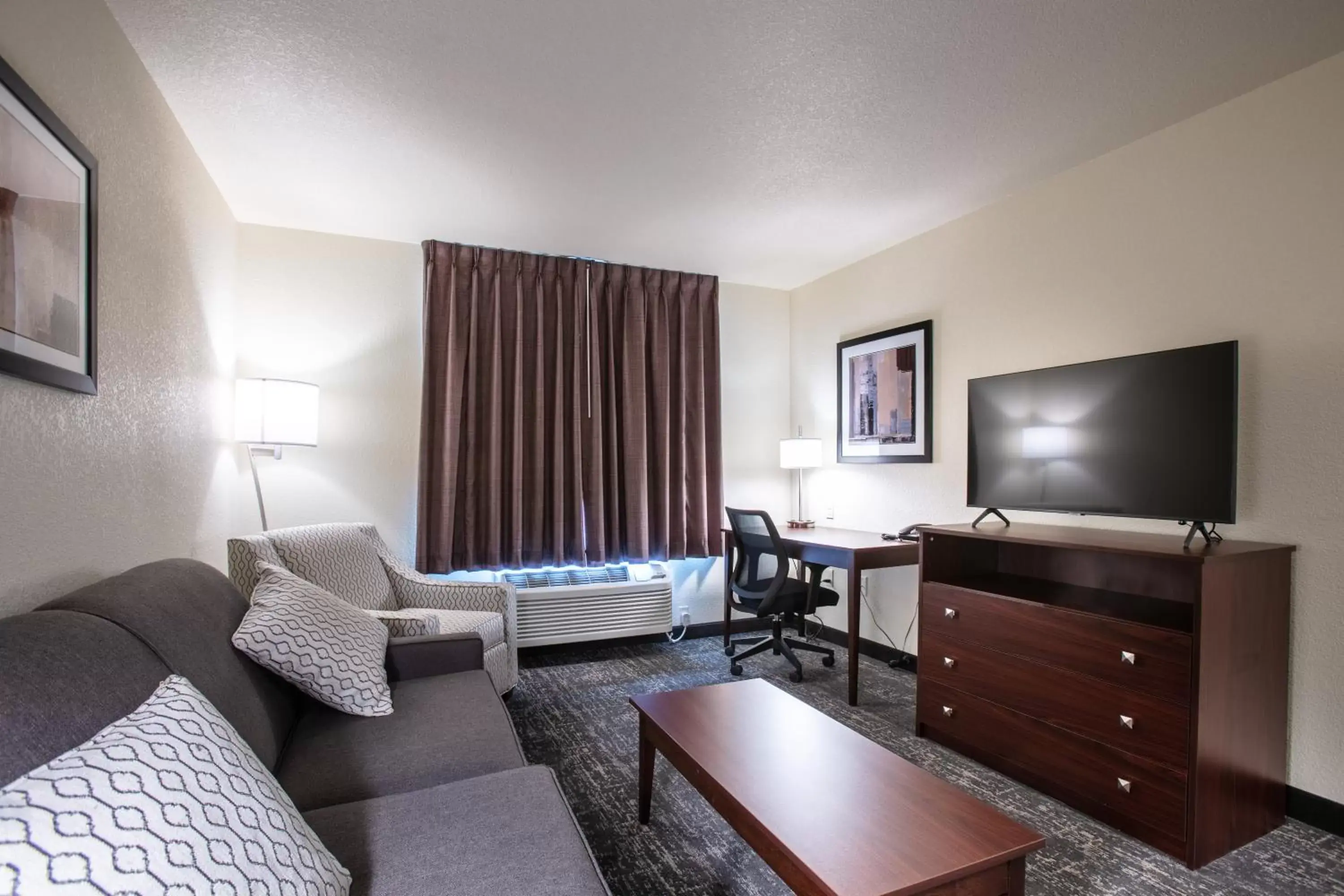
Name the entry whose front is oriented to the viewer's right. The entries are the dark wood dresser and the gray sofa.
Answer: the gray sofa

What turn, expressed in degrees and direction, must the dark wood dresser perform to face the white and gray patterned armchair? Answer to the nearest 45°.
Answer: approximately 45° to its right

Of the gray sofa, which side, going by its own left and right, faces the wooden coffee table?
front

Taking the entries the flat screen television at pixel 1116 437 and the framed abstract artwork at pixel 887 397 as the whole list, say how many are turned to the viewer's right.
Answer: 0

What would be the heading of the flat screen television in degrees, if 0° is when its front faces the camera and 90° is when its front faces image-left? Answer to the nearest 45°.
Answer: approximately 45°

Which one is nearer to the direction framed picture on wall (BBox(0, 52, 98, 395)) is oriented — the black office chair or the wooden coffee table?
the wooden coffee table

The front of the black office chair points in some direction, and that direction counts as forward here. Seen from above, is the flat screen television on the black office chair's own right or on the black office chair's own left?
on the black office chair's own right

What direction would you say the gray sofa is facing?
to the viewer's right

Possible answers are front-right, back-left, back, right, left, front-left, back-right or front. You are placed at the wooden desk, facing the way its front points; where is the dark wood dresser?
left

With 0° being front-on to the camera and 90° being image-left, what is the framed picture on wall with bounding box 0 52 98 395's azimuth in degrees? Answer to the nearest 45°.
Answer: approximately 315°

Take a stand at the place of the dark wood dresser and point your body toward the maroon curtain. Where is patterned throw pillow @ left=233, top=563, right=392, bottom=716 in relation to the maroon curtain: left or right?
left

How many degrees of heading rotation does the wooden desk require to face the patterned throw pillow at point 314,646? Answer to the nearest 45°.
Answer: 0° — it already faces it

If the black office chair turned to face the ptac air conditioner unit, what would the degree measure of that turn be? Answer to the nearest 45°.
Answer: approximately 135° to its left

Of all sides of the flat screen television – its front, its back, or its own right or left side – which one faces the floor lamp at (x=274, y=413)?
front
